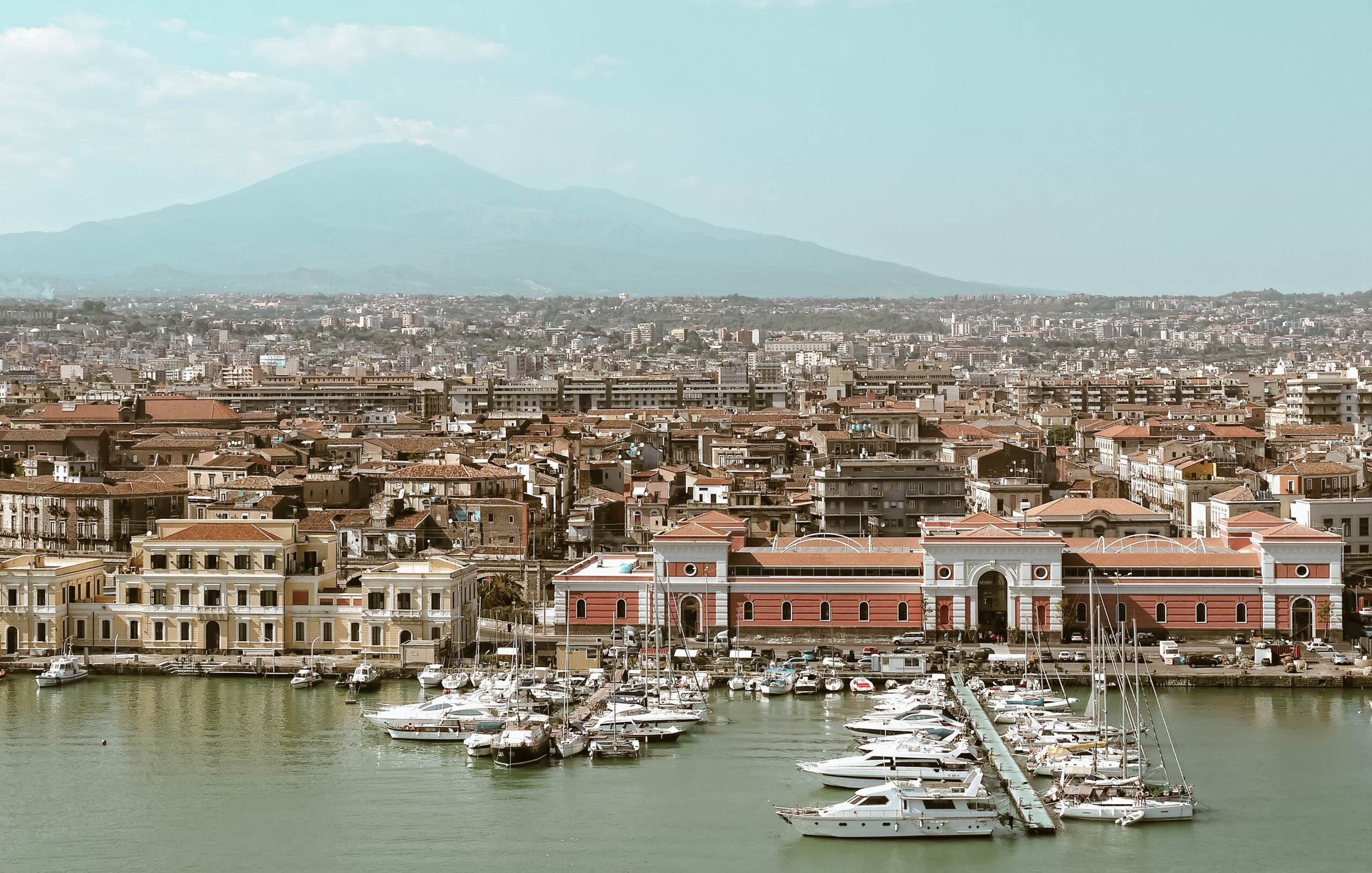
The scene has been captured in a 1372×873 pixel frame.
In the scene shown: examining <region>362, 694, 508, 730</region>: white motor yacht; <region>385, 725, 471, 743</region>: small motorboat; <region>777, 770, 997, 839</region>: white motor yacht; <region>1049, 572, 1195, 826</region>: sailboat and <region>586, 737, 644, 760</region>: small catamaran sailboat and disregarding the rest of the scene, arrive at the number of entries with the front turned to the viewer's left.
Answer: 3

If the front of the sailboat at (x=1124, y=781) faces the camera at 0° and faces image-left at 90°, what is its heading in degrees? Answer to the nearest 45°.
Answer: approximately 270°

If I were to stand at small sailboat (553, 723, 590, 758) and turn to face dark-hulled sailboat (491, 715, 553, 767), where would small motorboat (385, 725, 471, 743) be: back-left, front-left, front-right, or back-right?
front-right

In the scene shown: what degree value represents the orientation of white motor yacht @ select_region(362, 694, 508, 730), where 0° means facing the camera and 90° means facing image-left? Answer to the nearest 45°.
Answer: approximately 90°

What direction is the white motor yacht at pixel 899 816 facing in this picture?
to the viewer's left

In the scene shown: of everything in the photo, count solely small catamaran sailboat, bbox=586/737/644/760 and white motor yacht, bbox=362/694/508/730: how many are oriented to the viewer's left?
1

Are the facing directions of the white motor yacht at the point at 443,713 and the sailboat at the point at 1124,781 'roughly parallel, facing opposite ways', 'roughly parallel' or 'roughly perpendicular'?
roughly parallel, facing opposite ways

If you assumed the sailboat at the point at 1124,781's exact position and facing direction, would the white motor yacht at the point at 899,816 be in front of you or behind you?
behind

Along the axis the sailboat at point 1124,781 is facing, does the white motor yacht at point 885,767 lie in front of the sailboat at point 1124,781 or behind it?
behind

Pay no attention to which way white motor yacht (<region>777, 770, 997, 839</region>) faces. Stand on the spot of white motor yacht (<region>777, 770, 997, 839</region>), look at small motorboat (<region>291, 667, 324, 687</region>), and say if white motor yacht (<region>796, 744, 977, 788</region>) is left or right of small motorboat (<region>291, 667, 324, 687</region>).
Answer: right

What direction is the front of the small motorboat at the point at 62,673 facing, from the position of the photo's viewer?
facing the viewer and to the left of the viewer

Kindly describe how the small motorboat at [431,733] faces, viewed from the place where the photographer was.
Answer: facing to the left of the viewer

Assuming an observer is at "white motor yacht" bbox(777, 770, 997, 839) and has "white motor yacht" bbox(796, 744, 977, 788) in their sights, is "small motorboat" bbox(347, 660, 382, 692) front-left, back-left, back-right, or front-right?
front-left

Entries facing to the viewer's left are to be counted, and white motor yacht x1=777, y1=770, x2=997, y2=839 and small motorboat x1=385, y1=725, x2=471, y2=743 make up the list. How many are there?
2

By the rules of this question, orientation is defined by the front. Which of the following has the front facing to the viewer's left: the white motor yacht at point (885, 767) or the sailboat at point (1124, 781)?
the white motor yacht

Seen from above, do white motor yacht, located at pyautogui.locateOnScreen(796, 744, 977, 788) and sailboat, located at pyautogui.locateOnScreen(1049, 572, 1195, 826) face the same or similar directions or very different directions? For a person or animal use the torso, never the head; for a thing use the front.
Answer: very different directions

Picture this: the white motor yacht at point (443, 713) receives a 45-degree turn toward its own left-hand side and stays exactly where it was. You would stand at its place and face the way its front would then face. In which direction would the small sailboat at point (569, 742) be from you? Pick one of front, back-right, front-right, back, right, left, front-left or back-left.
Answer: left
